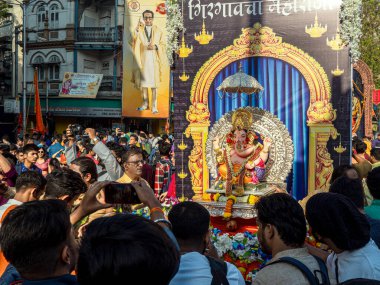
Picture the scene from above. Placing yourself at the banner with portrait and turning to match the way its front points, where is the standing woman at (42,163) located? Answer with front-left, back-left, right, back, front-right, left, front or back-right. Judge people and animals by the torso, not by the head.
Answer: front

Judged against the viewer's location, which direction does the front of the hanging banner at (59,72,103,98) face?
facing the viewer

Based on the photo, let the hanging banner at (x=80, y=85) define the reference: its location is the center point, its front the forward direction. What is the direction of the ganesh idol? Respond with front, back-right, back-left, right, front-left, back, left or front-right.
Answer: front

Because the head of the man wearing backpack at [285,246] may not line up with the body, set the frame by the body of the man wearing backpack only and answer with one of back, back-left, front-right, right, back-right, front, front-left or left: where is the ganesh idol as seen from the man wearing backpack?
front-right

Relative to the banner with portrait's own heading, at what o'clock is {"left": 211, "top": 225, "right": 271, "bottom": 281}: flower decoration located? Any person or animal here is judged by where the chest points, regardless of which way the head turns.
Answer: The flower decoration is roughly at 12 o'clock from the banner with portrait.

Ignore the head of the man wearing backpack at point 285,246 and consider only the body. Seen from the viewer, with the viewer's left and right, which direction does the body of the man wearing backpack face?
facing away from the viewer and to the left of the viewer

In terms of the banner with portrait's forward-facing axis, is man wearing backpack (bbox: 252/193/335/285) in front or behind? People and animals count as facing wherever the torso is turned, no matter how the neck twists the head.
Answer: in front

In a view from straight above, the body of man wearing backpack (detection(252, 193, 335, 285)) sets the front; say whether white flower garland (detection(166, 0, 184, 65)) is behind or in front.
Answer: in front

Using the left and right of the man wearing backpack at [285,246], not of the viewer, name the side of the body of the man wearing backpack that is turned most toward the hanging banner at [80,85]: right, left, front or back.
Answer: front

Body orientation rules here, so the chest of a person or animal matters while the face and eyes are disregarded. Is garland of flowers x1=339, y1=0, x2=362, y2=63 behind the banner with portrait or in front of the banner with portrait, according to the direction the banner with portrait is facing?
in front

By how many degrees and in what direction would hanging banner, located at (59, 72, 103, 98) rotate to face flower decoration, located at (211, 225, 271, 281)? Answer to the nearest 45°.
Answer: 0° — it already faces it

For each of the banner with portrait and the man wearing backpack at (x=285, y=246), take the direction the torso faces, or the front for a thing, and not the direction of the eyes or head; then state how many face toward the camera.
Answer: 1

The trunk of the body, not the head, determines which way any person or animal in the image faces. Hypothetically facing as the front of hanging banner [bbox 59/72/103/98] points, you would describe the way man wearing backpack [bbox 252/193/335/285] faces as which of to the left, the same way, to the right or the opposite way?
the opposite way

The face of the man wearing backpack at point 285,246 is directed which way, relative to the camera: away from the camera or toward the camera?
away from the camera

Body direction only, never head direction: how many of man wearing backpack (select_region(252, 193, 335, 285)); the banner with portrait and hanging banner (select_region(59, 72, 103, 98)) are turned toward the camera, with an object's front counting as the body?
2
